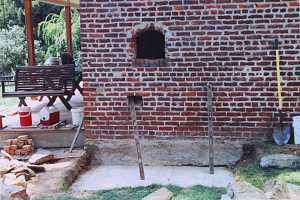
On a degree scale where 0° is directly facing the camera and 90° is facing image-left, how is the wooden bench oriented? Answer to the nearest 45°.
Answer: approximately 45°

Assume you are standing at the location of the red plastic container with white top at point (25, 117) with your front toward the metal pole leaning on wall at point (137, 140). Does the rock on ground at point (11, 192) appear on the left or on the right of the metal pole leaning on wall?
right

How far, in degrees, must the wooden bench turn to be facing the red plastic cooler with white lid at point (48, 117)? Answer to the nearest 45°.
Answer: approximately 45° to its left

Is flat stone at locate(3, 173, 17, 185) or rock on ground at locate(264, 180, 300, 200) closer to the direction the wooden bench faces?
the flat stone

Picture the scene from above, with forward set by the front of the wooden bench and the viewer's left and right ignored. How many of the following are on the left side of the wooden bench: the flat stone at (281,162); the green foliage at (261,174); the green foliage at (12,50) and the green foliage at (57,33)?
2

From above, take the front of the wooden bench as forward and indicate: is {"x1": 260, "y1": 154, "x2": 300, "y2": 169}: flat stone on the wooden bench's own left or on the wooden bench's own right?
on the wooden bench's own left

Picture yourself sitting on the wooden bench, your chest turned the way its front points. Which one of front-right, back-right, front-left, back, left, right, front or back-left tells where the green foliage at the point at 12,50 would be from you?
back-right

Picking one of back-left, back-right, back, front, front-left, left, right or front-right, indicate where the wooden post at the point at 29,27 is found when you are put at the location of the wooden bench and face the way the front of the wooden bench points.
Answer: back-right

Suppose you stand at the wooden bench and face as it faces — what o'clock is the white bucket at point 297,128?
The white bucket is roughly at 9 o'clock from the wooden bench.

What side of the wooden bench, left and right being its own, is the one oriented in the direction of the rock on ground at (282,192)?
left

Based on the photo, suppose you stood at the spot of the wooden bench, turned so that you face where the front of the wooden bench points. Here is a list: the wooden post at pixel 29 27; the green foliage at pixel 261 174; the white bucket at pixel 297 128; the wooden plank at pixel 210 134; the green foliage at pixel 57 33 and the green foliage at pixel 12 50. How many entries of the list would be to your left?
3

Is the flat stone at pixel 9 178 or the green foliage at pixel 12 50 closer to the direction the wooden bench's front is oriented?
the flat stone
